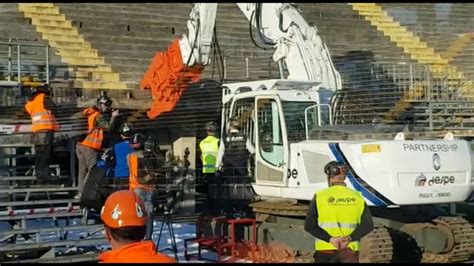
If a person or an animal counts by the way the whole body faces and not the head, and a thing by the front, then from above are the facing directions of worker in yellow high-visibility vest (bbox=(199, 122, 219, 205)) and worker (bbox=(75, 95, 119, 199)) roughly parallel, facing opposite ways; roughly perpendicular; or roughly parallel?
roughly perpendicular

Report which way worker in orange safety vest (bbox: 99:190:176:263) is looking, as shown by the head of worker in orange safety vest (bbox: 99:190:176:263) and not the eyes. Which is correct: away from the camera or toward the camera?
away from the camera

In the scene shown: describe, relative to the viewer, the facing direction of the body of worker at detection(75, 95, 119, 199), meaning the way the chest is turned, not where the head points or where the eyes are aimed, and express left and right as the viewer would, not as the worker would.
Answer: facing to the right of the viewer

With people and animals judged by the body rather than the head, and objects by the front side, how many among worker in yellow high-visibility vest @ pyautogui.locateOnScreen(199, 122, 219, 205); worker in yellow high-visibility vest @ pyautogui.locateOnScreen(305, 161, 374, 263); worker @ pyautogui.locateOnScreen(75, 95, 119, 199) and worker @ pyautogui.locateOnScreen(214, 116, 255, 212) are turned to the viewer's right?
1

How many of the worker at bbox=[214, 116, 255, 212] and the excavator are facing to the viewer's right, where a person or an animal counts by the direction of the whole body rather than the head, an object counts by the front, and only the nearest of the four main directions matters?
0

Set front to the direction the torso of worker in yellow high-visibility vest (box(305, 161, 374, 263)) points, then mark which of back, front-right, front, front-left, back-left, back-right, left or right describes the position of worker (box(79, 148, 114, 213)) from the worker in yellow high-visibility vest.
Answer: front-left

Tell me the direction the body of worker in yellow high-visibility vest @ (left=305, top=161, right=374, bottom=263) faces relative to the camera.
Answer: away from the camera

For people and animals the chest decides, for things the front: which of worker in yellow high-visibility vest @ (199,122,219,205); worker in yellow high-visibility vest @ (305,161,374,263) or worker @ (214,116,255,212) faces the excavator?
worker in yellow high-visibility vest @ (305,161,374,263)

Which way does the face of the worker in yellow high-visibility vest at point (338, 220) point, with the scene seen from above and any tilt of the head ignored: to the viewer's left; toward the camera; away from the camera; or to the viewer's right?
away from the camera

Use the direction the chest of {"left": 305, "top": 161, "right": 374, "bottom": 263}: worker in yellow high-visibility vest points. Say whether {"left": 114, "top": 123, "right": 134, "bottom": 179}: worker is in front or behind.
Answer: in front

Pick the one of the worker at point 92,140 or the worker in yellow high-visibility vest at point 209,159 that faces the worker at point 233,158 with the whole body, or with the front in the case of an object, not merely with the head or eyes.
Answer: the worker at point 92,140
